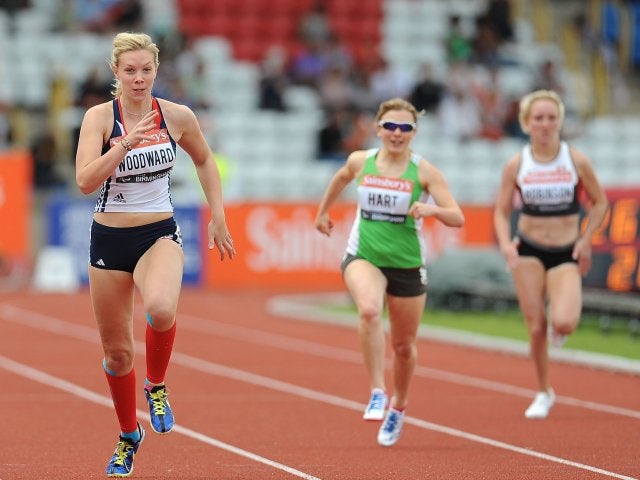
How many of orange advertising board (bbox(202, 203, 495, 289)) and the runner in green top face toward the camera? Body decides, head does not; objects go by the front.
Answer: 2

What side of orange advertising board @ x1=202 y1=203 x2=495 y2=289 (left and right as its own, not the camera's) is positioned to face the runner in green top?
front

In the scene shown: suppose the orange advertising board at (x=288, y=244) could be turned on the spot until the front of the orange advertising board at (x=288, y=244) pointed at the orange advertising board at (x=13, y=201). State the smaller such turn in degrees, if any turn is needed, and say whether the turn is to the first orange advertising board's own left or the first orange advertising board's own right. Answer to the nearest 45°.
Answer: approximately 90° to the first orange advertising board's own right

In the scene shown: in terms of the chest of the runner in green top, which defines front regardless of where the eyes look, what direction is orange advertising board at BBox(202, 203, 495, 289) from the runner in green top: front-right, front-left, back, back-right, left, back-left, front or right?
back

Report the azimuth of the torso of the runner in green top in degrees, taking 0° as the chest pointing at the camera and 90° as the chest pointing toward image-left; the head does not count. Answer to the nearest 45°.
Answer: approximately 0°

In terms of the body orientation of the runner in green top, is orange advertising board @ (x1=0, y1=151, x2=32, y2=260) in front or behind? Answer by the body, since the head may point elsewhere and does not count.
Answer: behind
